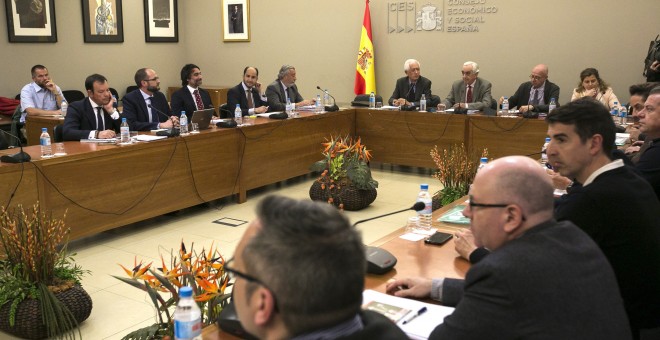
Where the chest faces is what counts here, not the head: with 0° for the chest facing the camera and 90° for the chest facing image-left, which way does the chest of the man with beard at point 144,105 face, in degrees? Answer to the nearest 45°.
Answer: approximately 315°

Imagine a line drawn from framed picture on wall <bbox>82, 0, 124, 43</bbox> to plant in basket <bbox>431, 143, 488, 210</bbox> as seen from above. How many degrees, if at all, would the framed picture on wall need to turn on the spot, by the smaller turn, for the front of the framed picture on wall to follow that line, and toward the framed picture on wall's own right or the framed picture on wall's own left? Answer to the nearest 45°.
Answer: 0° — it already faces it

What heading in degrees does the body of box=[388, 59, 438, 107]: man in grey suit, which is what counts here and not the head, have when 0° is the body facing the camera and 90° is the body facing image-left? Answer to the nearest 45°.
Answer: approximately 0°

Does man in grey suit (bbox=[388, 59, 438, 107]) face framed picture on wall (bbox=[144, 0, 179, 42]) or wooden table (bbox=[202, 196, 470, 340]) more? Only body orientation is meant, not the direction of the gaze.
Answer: the wooden table

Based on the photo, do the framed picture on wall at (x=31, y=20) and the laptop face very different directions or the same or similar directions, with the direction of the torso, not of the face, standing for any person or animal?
very different directions

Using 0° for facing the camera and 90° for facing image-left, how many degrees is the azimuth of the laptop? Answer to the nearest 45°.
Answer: approximately 180°

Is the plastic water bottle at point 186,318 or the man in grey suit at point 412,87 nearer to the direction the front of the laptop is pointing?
the man in grey suit

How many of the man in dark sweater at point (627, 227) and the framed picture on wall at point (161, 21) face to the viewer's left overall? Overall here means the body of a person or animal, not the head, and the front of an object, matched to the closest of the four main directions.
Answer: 1

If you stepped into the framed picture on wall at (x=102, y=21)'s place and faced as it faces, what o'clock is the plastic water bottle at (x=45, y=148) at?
The plastic water bottle is roughly at 12 o'clock from the framed picture on wall.

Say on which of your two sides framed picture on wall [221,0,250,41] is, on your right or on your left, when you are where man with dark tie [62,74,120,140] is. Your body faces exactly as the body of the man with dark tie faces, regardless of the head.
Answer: on your left

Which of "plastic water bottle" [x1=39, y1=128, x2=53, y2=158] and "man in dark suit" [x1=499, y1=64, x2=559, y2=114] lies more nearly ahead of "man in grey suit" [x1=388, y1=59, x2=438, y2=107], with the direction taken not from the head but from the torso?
the plastic water bottle
